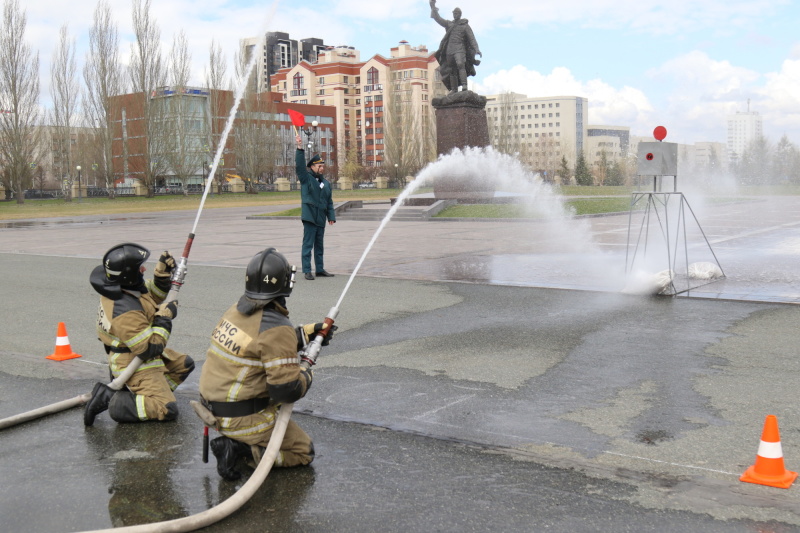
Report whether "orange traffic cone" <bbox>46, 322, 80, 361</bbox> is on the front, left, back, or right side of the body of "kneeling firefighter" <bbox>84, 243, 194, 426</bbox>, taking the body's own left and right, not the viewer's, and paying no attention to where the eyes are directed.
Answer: left

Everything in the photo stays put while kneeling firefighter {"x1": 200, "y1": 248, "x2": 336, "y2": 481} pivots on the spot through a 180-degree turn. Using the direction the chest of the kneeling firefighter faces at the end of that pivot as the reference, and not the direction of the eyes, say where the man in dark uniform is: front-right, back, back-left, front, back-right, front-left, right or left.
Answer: back-right

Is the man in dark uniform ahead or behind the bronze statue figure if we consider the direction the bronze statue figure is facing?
ahead

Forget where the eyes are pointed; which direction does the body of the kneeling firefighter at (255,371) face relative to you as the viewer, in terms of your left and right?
facing away from the viewer and to the right of the viewer

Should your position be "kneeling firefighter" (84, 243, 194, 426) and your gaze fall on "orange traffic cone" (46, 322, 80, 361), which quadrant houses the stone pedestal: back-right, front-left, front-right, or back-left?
front-right

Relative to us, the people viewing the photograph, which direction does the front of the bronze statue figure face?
facing the viewer

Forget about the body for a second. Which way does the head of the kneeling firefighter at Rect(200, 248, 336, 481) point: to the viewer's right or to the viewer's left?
to the viewer's right

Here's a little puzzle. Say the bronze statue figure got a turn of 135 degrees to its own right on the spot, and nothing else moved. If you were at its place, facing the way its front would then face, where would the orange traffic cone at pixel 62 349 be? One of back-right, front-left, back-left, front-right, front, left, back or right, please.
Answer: back-left

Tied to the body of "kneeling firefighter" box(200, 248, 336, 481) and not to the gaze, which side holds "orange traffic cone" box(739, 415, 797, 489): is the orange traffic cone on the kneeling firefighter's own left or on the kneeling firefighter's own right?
on the kneeling firefighter's own right

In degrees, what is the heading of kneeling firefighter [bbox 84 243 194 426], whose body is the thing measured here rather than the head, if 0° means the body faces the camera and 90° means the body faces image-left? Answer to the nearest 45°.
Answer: approximately 270°

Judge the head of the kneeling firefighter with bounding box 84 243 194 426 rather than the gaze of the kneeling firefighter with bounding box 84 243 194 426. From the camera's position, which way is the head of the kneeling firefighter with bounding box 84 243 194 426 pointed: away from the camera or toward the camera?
away from the camera

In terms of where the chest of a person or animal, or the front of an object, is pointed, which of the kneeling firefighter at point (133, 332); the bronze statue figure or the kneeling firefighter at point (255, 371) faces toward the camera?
the bronze statue figure

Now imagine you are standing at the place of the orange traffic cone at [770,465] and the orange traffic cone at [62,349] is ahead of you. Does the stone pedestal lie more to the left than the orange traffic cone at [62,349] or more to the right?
right
